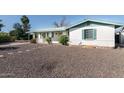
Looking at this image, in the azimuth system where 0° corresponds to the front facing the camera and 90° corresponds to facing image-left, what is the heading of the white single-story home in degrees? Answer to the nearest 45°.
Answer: approximately 45°
